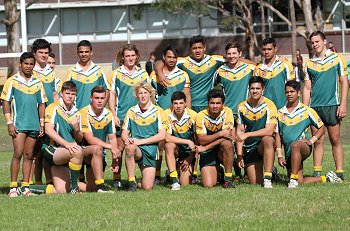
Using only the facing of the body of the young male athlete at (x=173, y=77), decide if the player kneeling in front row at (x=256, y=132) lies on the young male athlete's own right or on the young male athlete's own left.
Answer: on the young male athlete's own left

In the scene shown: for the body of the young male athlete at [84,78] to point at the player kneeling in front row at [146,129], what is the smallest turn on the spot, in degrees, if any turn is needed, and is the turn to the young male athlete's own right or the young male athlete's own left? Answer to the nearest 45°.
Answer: approximately 45° to the young male athlete's own left

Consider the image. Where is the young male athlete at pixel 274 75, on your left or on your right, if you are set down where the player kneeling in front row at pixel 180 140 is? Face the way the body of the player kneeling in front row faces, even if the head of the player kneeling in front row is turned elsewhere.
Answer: on your left

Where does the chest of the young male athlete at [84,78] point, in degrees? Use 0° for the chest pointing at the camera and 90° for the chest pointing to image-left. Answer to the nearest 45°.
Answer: approximately 0°

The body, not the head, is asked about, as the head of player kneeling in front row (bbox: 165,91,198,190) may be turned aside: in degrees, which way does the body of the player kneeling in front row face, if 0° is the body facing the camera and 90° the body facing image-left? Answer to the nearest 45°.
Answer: approximately 0°

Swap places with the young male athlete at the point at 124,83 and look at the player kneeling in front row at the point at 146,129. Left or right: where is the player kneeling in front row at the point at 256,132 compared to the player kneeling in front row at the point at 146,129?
left

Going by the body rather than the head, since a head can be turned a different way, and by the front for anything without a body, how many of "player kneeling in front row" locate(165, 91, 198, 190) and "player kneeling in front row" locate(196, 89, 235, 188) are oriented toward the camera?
2

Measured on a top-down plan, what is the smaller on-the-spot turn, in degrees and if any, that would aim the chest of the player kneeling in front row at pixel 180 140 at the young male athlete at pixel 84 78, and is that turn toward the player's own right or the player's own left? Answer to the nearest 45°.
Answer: approximately 90° to the player's own right
